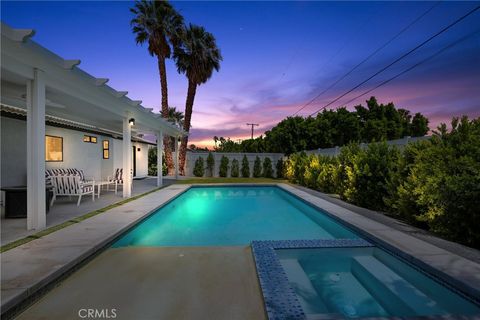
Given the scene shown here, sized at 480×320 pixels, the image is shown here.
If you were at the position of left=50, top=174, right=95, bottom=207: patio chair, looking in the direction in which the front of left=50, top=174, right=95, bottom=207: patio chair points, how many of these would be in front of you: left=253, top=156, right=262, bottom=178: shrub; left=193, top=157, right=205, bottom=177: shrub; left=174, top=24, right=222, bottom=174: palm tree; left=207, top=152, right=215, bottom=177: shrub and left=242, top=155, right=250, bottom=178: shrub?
5

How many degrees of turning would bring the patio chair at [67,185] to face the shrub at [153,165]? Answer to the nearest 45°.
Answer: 0° — it already faces it

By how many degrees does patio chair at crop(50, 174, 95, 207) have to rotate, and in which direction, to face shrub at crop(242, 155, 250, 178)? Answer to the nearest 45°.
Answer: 0° — it already faces it

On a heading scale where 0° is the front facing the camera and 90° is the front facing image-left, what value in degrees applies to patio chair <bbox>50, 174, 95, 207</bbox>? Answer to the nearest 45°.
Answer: approximately 225°

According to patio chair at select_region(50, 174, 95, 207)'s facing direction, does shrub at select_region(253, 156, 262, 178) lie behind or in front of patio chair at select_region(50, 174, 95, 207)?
in front

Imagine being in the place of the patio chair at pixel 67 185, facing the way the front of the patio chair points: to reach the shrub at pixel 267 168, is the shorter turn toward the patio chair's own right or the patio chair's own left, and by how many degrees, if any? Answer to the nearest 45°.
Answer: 0° — it already faces it

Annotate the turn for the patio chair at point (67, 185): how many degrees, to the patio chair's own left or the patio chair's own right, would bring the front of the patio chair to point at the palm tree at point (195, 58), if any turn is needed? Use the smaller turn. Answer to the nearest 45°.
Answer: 0° — it already faces it
